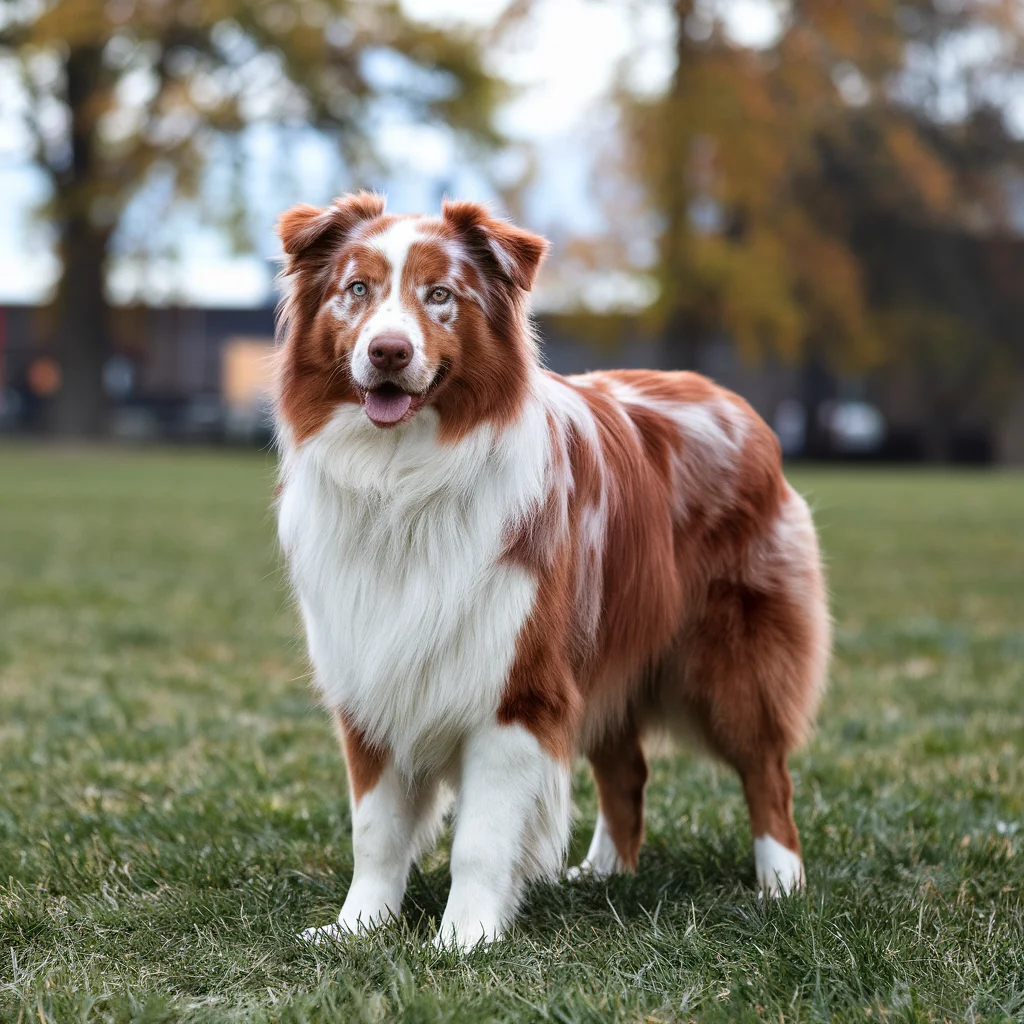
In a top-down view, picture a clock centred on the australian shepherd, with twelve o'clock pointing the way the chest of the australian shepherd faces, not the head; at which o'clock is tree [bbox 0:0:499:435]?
The tree is roughly at 4 o'clock from the australian shepherd.

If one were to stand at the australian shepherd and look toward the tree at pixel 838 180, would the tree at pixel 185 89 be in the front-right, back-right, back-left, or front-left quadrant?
front-left

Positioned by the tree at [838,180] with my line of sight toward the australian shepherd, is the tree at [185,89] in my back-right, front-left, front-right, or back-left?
front-right

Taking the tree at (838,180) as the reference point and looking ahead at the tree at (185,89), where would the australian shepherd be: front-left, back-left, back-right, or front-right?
front-left

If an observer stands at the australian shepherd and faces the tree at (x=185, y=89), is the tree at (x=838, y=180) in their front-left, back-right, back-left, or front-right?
front-right

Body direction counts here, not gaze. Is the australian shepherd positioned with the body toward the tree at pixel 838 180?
no

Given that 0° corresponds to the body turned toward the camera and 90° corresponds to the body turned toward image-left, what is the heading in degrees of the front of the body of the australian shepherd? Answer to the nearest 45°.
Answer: approximately 45°
